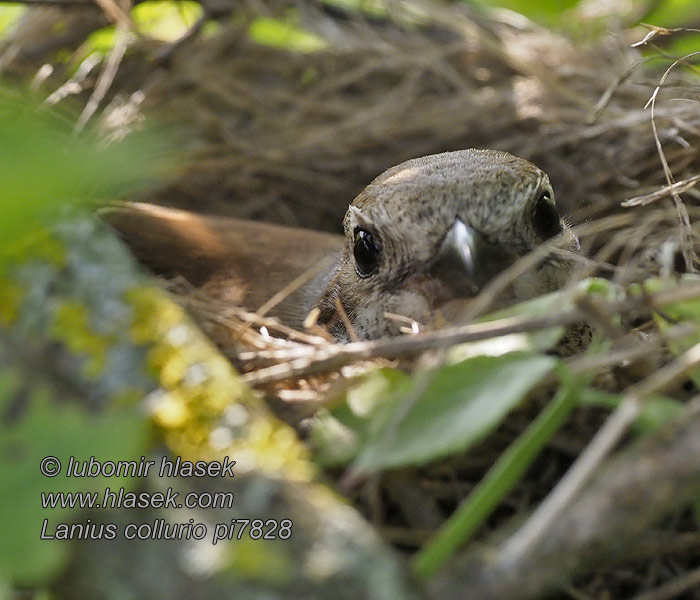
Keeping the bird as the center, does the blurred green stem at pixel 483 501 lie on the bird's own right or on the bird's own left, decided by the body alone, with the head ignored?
on the bird's own right

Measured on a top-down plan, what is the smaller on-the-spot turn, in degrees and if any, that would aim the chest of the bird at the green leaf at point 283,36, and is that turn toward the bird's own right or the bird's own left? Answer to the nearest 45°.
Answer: approximately 135° to the bird's own left

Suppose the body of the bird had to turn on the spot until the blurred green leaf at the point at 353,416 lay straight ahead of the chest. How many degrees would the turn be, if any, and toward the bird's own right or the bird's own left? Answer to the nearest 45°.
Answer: approximately 45° to the bird's own right

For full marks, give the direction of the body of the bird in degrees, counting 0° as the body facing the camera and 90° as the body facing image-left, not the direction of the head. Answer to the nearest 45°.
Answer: approximately 315°
